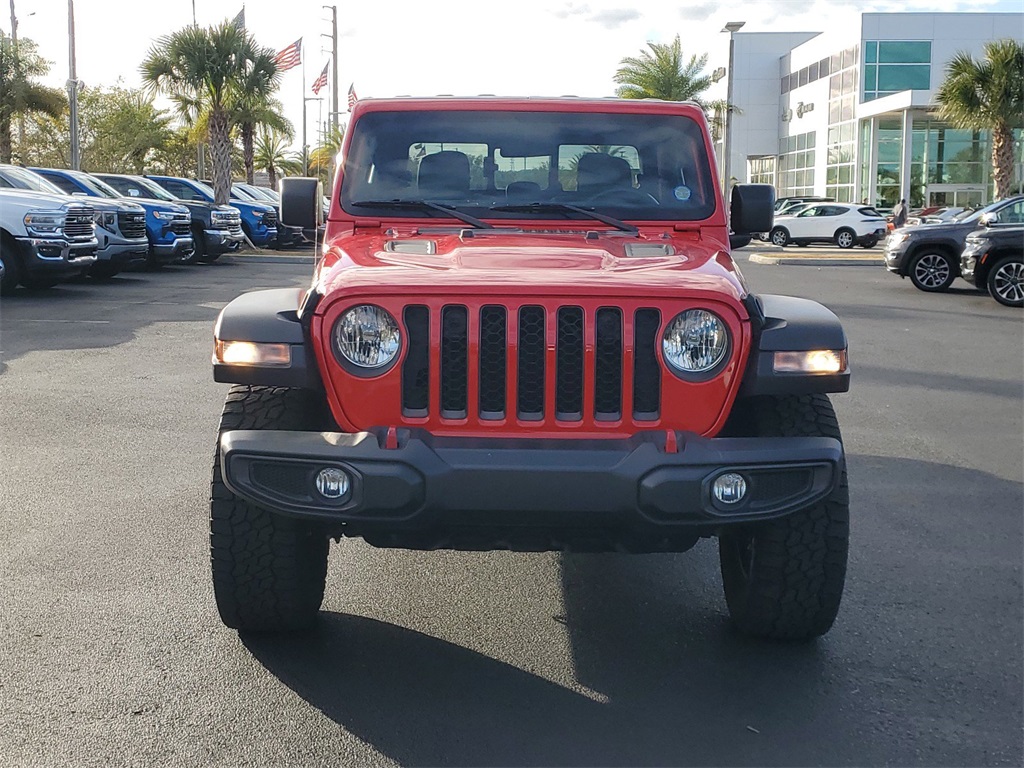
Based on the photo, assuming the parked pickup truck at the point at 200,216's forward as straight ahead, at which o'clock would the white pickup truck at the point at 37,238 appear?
The white pickup truck is roughly at 2 o'clock from the parked pickup truck.

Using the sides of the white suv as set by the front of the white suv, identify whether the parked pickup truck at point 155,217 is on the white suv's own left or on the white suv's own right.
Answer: on the white suv's own left

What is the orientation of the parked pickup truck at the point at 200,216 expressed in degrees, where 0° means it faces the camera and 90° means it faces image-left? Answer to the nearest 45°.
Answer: approximately 315°

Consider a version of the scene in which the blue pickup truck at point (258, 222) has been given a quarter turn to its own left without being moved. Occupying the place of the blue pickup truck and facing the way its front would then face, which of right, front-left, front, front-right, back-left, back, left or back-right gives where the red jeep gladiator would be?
back-right

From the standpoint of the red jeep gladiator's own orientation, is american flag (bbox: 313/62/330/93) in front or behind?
behind

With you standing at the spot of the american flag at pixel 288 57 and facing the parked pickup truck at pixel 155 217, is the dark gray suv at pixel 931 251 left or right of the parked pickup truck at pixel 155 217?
left

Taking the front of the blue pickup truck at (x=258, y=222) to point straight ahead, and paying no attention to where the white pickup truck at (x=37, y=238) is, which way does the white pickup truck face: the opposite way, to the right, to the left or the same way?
the same way

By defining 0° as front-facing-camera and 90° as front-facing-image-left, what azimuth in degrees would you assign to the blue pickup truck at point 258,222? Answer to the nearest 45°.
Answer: approximately 315°

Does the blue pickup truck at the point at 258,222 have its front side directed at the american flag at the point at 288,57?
no

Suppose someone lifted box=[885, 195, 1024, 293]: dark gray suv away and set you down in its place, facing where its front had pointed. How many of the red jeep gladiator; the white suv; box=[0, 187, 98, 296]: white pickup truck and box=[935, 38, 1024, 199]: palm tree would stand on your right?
2

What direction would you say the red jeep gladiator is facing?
toward the camera

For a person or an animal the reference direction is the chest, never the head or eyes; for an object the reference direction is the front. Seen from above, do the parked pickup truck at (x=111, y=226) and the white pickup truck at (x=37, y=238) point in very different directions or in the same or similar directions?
same or similar directions

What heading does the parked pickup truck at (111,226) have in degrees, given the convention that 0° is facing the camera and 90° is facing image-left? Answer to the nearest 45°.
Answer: approximately 315°

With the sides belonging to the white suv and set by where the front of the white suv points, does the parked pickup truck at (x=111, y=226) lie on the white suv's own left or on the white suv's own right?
on the white suv's own left

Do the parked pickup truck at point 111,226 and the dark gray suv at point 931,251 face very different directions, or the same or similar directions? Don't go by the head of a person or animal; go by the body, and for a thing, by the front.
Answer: very different directions
